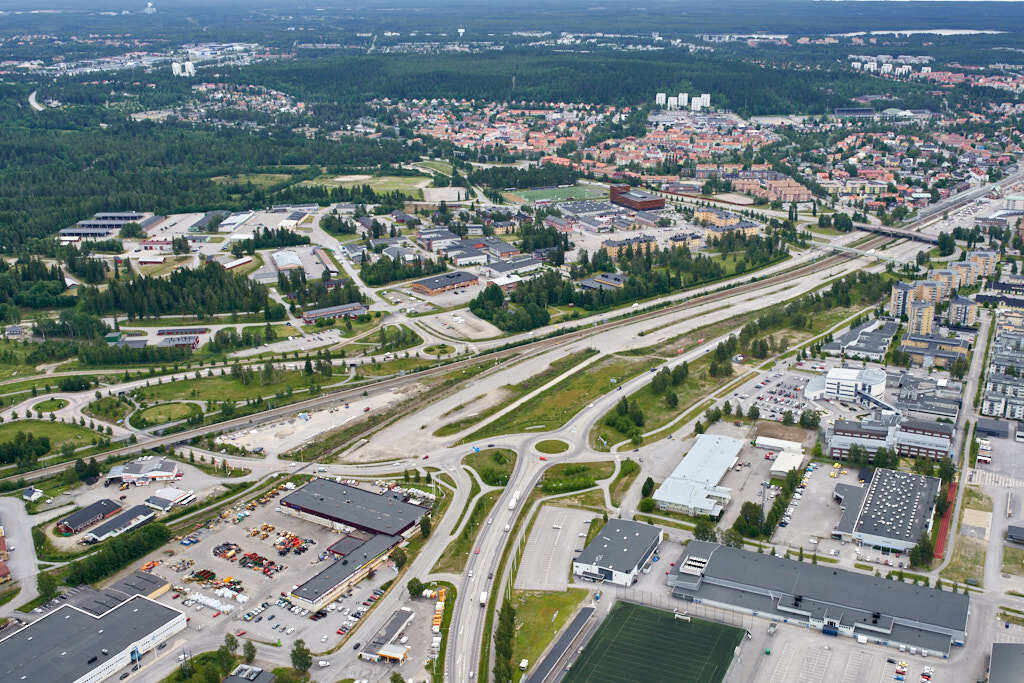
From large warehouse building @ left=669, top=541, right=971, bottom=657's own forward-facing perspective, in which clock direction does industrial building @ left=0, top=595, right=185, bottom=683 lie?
The industrial building is roughly at 2 o'clock from the large warehouse building.

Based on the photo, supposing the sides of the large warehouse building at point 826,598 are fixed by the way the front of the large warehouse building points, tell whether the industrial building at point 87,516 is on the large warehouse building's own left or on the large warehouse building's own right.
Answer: on the large warehouse building's own right

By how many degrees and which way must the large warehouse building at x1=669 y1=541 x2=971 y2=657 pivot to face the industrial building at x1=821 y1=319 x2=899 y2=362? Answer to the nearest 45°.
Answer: approximately 180°

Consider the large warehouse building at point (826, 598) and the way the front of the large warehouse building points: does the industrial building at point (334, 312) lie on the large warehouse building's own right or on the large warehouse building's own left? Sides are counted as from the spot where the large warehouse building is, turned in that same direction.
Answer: on the large warehouse building's own right

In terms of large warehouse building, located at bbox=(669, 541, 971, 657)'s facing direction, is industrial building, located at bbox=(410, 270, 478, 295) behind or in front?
behind

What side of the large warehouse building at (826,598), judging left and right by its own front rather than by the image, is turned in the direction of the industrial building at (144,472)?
right

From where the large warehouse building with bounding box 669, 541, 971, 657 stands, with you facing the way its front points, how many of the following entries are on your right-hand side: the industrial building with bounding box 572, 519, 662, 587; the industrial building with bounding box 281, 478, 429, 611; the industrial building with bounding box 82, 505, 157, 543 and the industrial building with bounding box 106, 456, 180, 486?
4

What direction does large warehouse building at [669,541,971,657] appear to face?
toward the camera

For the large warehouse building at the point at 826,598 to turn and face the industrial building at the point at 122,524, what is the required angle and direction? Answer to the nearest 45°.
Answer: approximately 90° to its right

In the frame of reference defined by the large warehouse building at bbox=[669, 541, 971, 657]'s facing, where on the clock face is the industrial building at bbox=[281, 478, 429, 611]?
The industrial building is roughly at 3 o'clock from the large warehouse building.

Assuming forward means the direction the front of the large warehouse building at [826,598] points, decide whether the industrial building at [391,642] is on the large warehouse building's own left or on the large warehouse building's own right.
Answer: on the large warehouse building's own right

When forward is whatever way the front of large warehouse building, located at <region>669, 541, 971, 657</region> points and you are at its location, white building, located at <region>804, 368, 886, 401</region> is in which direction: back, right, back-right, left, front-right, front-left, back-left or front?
back
